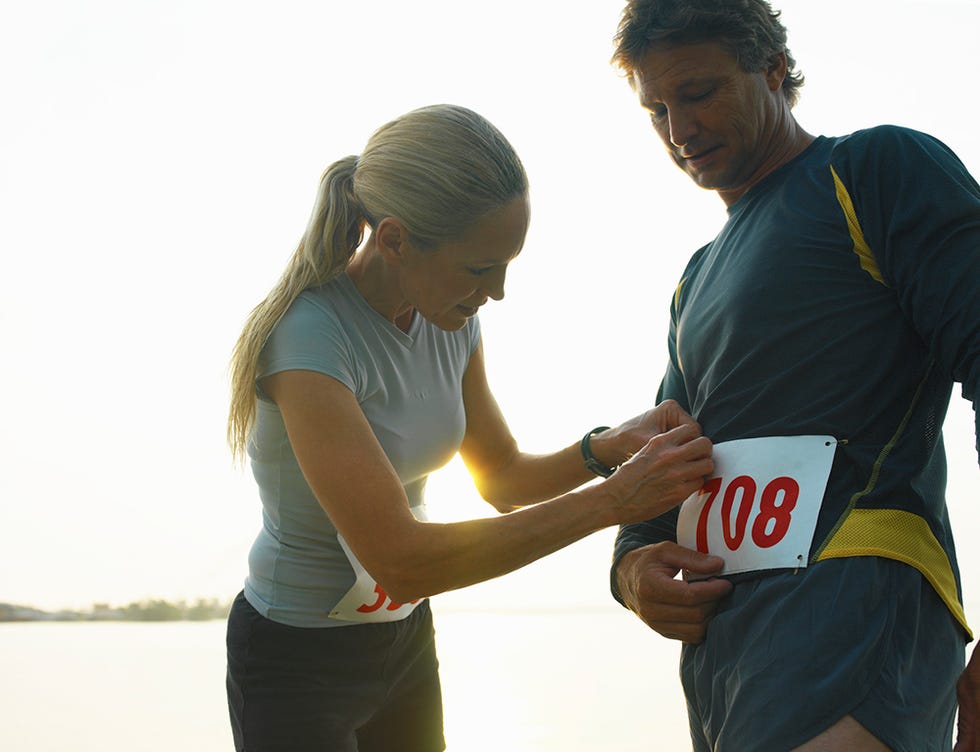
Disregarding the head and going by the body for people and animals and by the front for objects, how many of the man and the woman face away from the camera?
0

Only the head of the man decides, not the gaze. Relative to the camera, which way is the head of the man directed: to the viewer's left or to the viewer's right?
to the viewer's left

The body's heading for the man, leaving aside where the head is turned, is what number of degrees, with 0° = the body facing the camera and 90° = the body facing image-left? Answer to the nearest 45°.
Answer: approximately 45°

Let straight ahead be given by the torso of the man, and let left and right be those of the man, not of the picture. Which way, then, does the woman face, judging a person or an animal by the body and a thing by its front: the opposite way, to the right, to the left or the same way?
to the left
